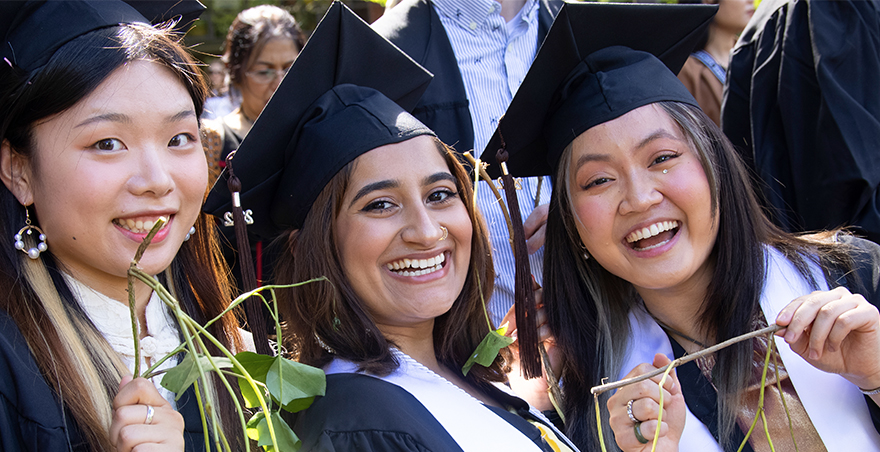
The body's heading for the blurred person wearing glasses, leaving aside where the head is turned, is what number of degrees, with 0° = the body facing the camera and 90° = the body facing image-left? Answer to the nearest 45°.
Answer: approximately 315°

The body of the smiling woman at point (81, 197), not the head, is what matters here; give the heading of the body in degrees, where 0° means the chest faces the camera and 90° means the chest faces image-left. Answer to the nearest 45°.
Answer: approximately 315°

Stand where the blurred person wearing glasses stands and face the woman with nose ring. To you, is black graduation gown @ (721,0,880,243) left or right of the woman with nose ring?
left

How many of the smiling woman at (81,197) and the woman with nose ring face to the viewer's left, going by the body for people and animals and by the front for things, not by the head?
0

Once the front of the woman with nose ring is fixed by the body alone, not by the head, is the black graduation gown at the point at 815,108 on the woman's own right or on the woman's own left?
on the woman's own left

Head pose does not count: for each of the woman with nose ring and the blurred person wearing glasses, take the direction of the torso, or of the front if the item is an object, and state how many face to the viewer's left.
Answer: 0

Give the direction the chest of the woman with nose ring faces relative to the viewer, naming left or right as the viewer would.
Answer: facing the viewer and to the right of the viewer

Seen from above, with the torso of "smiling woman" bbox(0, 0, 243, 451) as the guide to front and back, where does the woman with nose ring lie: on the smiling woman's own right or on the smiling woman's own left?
on the smiling woman's own left

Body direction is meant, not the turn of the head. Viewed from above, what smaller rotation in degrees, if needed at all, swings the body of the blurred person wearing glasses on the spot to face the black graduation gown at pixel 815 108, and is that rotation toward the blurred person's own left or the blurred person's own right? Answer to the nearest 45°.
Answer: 0° — they already face it

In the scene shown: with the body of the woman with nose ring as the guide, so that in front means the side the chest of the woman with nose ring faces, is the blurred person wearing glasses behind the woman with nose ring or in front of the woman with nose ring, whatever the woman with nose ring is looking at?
behind

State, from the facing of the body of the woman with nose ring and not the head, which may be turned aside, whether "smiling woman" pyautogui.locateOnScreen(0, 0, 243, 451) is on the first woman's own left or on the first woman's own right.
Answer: on the first woman's own right
